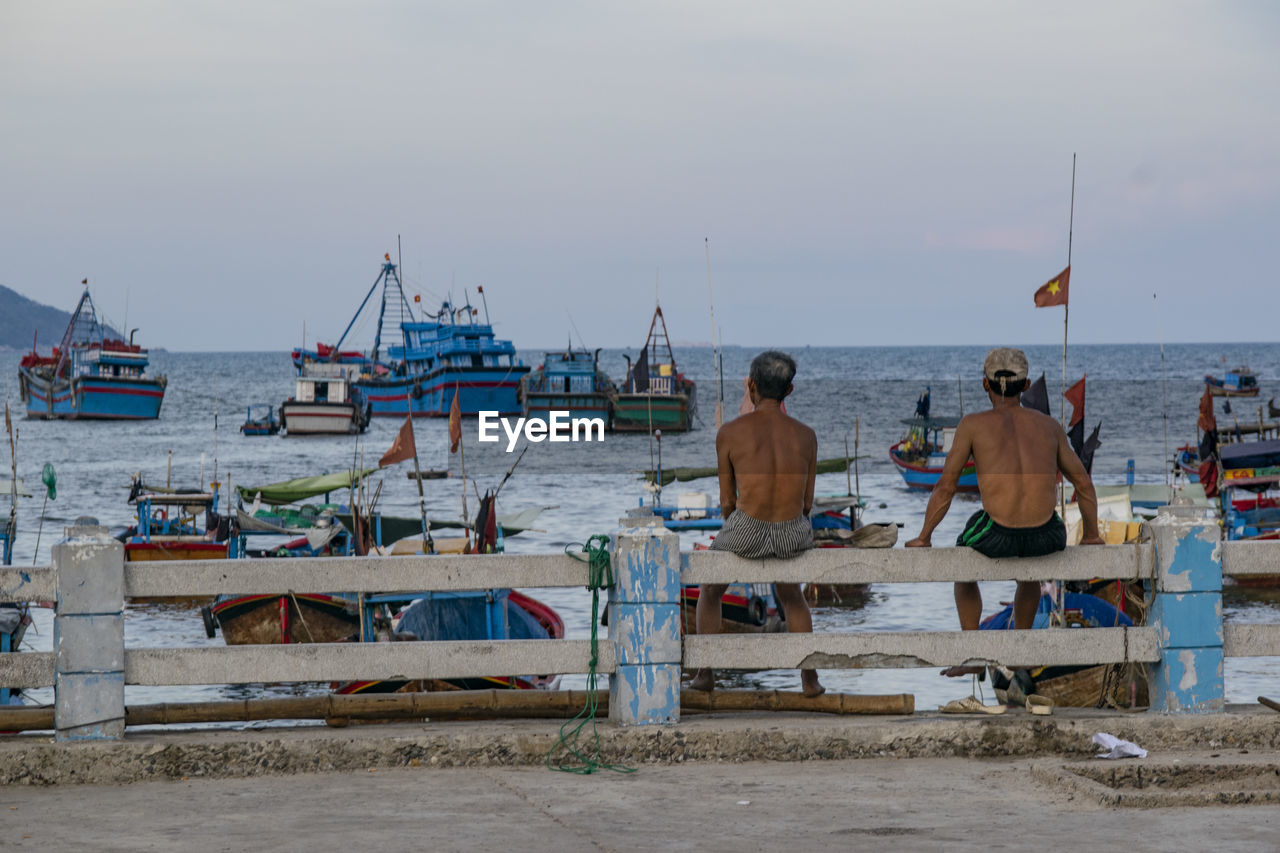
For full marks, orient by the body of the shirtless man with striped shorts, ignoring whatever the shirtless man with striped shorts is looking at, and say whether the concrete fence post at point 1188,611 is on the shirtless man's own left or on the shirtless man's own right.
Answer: on the shirtless man's own right

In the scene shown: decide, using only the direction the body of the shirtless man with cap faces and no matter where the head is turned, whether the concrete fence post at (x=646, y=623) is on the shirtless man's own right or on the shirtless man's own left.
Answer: on the shirtless man's own left

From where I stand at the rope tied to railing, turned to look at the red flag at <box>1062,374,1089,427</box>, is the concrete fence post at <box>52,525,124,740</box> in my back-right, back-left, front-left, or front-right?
back-left

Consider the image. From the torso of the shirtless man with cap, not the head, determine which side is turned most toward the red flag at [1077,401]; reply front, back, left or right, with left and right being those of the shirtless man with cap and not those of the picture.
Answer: front

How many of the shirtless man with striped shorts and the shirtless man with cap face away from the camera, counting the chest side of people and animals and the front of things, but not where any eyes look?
2

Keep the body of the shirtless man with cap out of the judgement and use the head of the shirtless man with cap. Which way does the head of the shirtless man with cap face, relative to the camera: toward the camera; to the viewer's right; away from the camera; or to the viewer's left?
away from the camera

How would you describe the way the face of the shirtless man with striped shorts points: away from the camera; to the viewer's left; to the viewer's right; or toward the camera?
away from the camera

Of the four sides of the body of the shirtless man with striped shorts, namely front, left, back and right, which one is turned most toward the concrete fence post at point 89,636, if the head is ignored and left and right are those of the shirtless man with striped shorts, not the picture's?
left

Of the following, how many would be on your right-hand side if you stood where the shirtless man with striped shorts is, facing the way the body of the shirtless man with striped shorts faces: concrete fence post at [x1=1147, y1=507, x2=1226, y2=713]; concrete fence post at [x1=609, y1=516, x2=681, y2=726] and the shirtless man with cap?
2

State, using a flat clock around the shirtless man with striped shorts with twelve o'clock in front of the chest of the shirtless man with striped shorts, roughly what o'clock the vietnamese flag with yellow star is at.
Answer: The vietnamese flag with yellow star is roughly at 1 o'clock from the shirtless man with striped shorts.

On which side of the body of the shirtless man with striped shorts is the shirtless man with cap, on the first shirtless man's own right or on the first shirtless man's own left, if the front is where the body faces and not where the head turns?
on the first shirtless man's own right

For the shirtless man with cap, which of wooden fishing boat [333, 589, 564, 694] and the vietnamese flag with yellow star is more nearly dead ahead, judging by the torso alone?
the vietnamese flag with yellow star

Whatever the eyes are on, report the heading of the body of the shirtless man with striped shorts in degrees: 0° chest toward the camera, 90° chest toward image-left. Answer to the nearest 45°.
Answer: approximately 180°

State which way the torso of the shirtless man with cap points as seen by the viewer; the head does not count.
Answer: away from the camera
